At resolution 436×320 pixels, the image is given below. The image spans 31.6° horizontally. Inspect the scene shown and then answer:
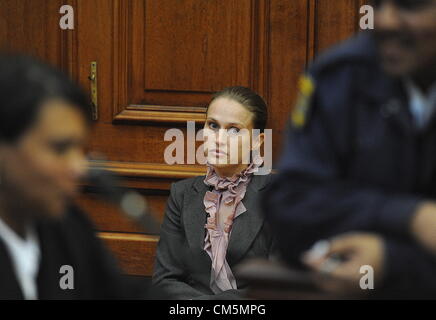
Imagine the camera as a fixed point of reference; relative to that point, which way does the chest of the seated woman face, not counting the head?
toward the camera

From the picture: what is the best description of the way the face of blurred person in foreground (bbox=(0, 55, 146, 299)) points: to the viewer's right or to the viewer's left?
to the viewer's right

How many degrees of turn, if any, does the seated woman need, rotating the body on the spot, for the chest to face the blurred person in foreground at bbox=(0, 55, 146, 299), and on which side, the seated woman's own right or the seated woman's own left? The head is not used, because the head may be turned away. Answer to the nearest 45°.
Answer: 0° — they already face them

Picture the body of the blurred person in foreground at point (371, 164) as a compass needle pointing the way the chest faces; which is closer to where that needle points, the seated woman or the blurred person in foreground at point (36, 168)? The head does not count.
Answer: the blurred person in foreground

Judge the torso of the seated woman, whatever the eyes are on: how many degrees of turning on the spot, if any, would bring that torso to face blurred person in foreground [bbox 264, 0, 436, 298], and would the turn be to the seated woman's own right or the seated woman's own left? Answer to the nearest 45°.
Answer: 0° — they already face them
